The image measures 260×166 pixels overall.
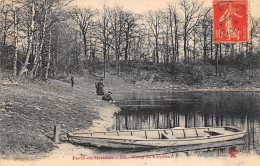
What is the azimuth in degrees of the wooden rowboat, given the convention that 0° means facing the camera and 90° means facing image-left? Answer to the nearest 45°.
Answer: approximately 90°

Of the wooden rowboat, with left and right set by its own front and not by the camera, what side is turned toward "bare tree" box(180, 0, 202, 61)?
right
